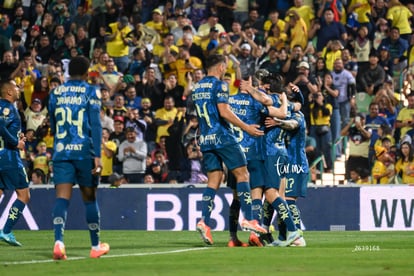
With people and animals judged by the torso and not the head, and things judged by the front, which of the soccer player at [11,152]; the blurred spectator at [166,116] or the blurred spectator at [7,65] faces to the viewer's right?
the soccer player

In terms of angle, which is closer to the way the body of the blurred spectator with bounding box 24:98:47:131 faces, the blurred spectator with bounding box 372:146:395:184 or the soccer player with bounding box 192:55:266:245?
the soccer player

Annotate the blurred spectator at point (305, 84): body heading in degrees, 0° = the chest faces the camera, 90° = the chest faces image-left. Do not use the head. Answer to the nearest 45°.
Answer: approximately 45°

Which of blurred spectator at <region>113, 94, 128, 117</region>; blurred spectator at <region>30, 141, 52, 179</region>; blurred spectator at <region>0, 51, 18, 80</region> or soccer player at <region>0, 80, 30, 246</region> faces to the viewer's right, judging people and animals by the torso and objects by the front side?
the soccer player

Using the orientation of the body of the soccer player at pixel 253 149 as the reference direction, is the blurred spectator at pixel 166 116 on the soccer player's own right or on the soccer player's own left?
on the soccer player's own left

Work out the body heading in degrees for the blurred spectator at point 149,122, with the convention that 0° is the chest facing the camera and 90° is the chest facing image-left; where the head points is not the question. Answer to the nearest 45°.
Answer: approximately 0°

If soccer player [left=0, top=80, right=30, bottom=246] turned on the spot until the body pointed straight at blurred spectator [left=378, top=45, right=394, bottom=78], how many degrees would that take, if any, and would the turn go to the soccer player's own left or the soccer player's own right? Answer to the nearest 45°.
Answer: approximately 45° to the soccer player's own left

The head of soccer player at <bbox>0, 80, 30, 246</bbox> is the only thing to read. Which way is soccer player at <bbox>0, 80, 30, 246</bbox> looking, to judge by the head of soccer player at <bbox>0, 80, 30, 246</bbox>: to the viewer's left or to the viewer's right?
to the viewer's right
